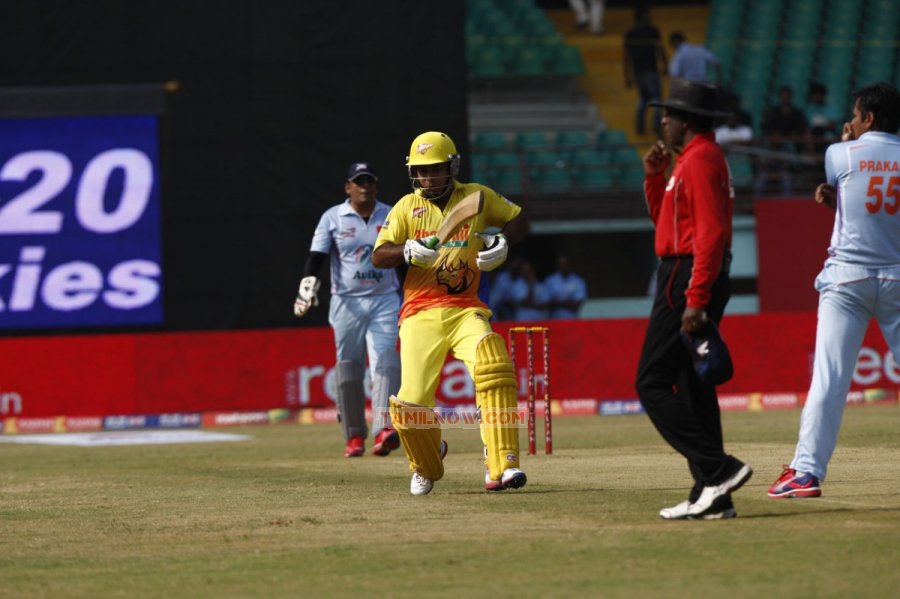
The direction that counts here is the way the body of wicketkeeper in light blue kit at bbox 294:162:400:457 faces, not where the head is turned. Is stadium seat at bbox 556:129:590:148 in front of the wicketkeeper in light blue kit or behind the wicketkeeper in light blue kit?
behind

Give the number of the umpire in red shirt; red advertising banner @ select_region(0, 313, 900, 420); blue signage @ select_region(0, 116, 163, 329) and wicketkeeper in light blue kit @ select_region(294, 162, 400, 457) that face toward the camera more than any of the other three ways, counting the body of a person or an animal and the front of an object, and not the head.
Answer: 3

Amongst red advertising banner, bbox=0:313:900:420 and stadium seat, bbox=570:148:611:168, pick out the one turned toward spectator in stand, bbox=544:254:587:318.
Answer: the stadium seat

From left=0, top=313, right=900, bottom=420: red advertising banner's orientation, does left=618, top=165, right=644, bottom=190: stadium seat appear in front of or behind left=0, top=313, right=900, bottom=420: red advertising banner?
behind

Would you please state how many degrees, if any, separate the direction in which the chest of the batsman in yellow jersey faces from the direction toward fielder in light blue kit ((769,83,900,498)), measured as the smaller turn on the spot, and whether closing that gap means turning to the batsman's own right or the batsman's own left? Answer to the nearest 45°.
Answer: approximately 45° to the batsman's own left

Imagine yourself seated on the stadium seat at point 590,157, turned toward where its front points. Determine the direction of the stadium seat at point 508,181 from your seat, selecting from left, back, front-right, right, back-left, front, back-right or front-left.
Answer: front-right

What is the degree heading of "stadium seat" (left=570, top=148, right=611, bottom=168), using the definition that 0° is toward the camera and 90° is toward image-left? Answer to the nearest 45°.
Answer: approximately 0°

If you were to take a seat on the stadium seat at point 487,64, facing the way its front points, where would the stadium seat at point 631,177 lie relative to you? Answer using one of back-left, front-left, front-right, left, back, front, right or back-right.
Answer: front-left

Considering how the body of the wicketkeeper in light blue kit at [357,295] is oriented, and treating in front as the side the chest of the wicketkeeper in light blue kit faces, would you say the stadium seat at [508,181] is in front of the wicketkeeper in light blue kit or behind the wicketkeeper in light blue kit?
behind

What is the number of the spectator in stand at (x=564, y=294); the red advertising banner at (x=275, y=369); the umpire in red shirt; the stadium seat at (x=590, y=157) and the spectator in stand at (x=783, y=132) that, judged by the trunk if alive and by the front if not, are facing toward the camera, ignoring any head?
4

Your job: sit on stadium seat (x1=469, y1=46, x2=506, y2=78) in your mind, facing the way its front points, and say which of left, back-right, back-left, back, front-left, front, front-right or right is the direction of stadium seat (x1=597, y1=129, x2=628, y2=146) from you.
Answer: front-left

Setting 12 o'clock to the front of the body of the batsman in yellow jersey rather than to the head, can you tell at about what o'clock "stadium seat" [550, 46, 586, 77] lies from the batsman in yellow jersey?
The stadium seat is roughly at 6 o'clock from the batsman in yellow jersey.

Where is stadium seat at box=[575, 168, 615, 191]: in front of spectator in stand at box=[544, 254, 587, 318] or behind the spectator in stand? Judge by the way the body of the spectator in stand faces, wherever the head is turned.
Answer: behind

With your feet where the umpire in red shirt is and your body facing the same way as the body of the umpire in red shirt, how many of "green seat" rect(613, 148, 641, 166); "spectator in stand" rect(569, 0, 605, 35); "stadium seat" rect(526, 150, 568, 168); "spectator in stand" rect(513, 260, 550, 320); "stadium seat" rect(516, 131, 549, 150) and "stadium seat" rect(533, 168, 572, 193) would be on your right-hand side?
6
